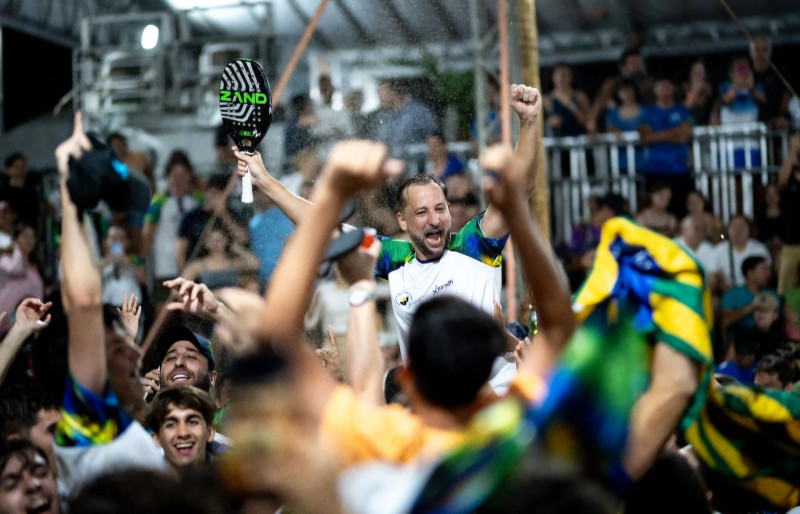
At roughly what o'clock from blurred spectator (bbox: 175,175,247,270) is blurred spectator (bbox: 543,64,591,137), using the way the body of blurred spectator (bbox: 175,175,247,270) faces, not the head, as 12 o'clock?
blurred spectator (bbox: 543,64,591,137) is roughly at 8 o'clock from blurred spectator (bbox: 175,175,247,270).

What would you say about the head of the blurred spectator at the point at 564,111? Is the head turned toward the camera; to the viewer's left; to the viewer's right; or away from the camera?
toward the camera

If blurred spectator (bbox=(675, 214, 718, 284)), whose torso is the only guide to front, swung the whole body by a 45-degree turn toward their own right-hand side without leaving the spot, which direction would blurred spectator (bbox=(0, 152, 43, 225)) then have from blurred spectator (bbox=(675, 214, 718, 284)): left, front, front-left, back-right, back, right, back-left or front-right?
front-right

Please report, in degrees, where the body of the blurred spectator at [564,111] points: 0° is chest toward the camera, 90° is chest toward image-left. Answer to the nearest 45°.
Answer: approximately 0°

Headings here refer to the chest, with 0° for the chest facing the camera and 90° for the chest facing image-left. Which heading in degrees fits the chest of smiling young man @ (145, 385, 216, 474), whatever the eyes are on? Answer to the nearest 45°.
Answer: approximately 0°

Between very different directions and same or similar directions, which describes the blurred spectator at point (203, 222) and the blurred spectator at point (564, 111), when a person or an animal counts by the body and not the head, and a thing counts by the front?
same or similar directions

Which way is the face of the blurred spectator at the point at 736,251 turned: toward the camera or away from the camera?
toward the camera

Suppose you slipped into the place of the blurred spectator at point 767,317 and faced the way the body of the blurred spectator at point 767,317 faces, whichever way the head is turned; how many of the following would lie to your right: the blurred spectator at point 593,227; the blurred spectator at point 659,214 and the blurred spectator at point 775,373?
2

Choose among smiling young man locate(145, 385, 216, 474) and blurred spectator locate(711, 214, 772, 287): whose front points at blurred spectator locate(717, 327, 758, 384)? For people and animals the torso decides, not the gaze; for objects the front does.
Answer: blurred spectator locate(711, 214, 772, 287)

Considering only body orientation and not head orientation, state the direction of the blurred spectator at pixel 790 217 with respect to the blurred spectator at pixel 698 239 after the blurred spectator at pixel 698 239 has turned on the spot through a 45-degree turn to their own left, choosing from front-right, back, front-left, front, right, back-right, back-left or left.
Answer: left

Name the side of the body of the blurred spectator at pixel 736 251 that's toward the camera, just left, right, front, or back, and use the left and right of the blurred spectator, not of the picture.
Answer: front

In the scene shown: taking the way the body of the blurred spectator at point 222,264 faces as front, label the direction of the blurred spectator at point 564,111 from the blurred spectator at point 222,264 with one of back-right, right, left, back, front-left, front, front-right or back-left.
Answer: back-left

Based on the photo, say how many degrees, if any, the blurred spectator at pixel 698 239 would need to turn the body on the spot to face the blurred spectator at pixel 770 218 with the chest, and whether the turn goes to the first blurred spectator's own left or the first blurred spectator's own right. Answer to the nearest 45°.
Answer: approximately 135° to the first blurred spectator's own left

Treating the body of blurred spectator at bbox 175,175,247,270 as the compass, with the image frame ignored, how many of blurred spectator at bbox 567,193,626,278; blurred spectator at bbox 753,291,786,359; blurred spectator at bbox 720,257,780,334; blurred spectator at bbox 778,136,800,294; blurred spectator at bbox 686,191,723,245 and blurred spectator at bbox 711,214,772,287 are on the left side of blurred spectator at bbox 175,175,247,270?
6

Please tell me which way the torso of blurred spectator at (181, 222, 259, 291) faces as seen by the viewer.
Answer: toward the camera

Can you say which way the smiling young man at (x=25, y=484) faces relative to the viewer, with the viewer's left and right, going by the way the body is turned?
facing the viewer and to the right of the viewer

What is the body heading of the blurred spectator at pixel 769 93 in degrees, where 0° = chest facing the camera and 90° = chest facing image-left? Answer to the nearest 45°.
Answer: approximately 45°

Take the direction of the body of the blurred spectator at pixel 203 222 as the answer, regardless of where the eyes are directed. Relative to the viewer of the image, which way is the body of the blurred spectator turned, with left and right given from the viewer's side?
facing the viewer
